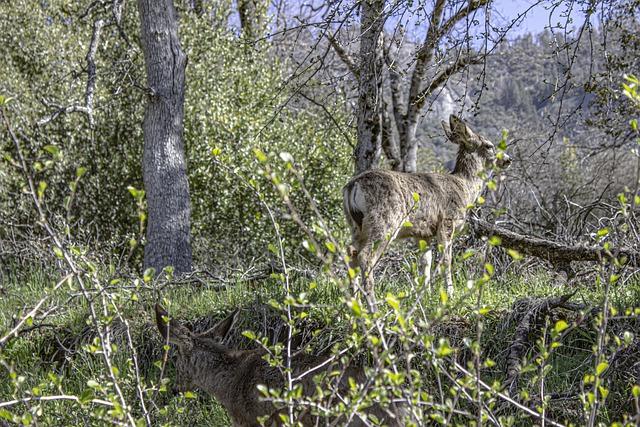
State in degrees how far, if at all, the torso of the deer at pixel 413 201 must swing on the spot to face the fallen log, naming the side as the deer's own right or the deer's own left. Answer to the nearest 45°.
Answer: approximately 45° to the deer's own right

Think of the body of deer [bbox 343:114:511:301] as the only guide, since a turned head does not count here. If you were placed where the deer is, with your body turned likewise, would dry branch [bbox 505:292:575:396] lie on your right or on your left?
on your right

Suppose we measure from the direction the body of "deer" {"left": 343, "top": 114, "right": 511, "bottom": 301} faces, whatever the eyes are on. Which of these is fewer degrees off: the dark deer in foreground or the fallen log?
the fallen log

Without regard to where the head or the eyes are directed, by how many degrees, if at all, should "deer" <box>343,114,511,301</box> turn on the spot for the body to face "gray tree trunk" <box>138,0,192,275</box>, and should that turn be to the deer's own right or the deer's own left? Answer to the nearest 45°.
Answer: approximately 90° to the deer's own left

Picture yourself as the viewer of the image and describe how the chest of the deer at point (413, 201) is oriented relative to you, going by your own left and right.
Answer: facing away from the viewer and to the right of the viewer

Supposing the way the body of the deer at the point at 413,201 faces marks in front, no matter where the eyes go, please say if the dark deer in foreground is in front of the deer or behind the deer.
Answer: behind
